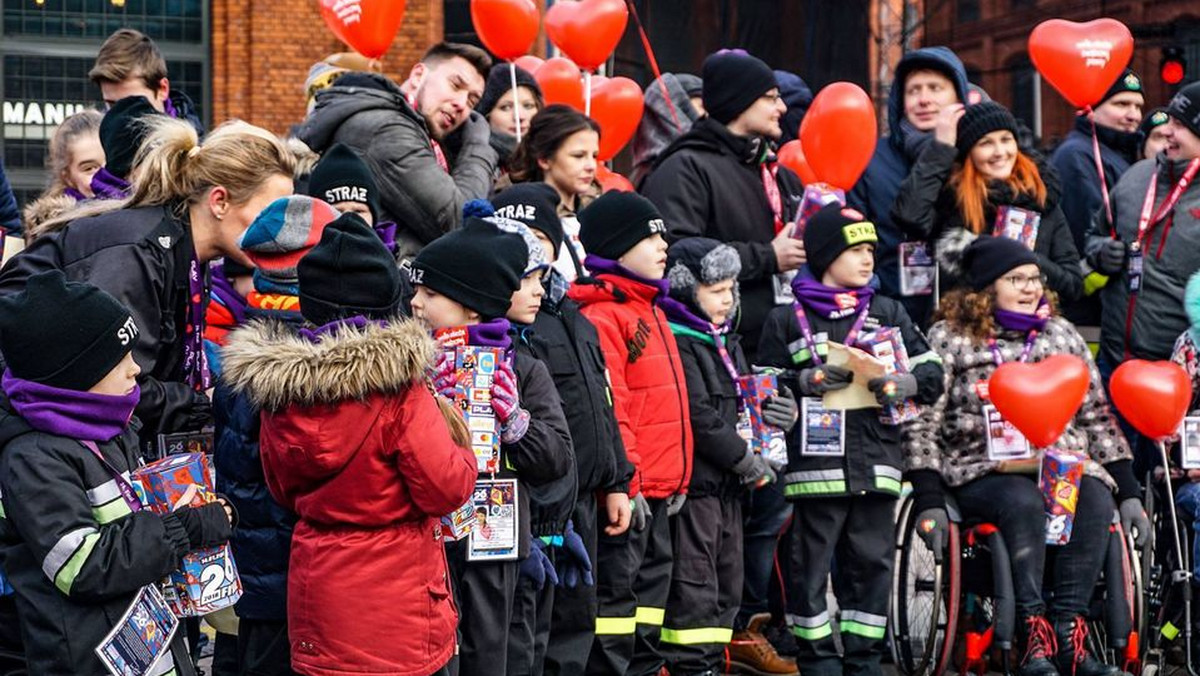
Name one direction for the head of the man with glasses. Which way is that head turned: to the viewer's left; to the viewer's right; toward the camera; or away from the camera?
to the viewer's right

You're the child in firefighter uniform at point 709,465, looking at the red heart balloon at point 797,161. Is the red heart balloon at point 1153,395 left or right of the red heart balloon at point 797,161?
right

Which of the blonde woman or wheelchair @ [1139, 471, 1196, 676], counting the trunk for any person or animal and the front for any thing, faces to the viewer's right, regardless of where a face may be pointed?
the blonde woman

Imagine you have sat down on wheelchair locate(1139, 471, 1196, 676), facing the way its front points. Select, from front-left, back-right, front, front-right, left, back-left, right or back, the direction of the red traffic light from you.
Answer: back

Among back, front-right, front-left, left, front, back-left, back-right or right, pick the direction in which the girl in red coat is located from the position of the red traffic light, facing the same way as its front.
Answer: front

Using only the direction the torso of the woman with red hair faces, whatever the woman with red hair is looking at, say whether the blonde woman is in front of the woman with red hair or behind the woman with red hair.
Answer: in front

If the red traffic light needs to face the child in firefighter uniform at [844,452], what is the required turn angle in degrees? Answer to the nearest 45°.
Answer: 0° — it already faces them

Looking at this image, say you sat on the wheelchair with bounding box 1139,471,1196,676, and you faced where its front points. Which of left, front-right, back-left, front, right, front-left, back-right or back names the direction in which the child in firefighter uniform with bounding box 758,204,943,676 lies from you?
front-right

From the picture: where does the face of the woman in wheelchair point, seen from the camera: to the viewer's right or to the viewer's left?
to the viewer's right

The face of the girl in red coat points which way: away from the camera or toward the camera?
away from the camera

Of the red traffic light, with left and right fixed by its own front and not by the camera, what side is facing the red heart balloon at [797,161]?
front

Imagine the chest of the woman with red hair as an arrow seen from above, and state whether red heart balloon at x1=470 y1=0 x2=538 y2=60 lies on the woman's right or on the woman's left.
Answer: on the woman's right

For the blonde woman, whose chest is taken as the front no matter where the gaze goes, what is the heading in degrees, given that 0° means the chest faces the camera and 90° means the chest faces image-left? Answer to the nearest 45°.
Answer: approximately 270°

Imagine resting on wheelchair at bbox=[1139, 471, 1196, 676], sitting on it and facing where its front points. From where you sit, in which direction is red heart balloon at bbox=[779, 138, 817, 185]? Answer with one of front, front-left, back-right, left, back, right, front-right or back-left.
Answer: back-right

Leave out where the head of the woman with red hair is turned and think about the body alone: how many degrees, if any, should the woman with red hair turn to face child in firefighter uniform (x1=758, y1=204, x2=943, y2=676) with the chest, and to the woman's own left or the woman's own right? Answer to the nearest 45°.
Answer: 0° — they already face them

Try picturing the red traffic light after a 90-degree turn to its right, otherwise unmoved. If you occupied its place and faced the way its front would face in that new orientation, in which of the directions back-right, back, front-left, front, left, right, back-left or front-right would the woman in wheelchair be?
left

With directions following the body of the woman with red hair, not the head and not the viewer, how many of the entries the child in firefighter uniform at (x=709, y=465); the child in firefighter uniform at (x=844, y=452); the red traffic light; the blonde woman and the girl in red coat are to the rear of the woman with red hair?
1

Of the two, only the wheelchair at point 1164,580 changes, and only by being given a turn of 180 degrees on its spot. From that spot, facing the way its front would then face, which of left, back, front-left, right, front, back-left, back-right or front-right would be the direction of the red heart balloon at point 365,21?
left

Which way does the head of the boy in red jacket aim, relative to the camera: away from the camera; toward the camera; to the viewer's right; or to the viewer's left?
to the viewer's right

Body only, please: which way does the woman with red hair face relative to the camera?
toward the camera
